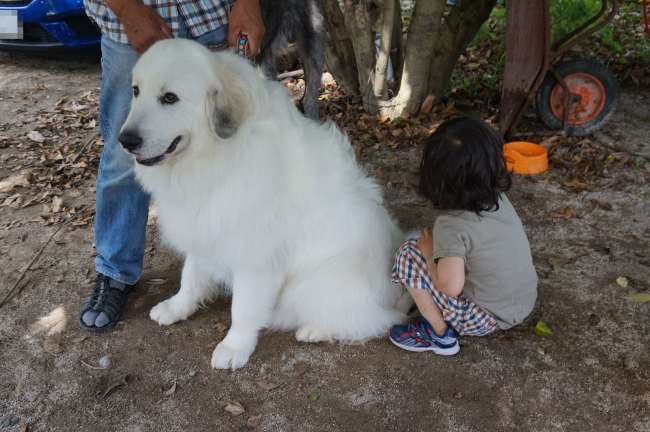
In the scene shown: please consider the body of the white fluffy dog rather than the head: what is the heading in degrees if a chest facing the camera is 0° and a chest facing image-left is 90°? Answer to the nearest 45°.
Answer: approximately 45°

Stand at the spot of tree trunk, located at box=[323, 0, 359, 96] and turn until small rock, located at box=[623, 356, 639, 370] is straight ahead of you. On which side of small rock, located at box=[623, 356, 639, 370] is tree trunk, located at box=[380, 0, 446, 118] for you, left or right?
left

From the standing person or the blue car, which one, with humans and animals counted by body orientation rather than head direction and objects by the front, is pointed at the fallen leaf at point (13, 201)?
the blue car

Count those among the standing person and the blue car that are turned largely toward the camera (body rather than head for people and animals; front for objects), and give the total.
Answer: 2

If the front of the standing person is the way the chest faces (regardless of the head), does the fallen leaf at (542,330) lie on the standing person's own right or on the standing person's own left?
on the standing person's own left

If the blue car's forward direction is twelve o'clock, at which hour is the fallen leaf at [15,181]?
The fallen leaf is roughly at 12 o'clock from the blue car.
